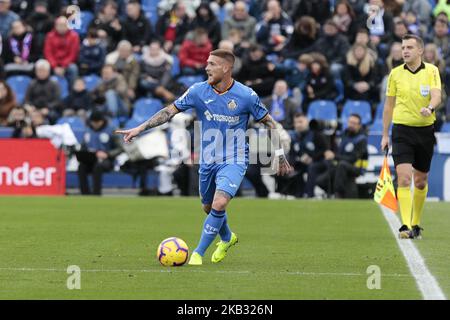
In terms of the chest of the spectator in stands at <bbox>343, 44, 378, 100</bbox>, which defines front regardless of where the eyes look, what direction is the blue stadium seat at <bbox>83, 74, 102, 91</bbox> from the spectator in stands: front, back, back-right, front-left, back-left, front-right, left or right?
right

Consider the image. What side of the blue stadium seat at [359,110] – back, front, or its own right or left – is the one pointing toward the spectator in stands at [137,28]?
right

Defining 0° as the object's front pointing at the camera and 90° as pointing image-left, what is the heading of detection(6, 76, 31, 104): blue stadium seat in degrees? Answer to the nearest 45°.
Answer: approximately 0°

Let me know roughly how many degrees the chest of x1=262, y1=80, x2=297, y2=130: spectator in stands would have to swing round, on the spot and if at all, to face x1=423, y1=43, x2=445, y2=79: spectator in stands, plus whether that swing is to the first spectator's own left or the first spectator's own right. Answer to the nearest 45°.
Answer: approximately 90° to the first spectator's own left

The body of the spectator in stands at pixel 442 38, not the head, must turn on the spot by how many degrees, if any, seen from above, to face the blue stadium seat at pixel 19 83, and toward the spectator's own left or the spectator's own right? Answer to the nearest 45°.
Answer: approximately 90° to the spectator's own right

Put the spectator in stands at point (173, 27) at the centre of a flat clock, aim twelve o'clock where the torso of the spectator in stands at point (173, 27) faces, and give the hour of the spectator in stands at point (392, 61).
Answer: the spectator in stands at point (392, 61) is roughly at 10 o'clock from the spectator in stands at point (173, 27).
